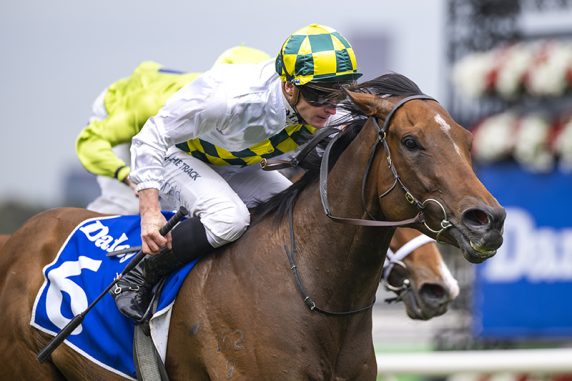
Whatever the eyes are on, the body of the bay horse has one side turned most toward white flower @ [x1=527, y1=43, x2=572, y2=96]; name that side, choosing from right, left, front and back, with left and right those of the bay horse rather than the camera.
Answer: left

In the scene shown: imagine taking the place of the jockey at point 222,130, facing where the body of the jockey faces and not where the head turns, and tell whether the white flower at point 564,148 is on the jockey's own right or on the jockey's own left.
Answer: on the jockey's own left

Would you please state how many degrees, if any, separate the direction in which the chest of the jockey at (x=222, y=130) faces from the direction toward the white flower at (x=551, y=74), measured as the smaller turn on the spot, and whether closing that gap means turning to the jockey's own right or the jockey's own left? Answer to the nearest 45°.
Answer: approximately 90° to the jockey's own left

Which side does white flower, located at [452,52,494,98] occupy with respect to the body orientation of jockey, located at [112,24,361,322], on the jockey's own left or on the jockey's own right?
on the jockey's own left

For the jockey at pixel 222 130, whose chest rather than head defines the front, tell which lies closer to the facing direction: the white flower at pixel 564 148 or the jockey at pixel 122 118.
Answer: the white flower

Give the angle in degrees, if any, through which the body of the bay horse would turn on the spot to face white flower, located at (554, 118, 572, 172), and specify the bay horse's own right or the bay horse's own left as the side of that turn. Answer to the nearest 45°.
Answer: approximately 90° to the bay horse's own left

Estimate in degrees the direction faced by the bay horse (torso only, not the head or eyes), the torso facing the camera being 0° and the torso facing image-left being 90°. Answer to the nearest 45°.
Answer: approximately 315°

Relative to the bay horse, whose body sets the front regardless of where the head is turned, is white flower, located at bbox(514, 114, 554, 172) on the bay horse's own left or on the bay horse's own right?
on the bay horse's own left

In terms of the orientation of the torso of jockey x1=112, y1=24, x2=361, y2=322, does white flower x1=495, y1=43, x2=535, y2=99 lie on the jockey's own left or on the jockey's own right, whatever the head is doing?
on the jockey's own left
